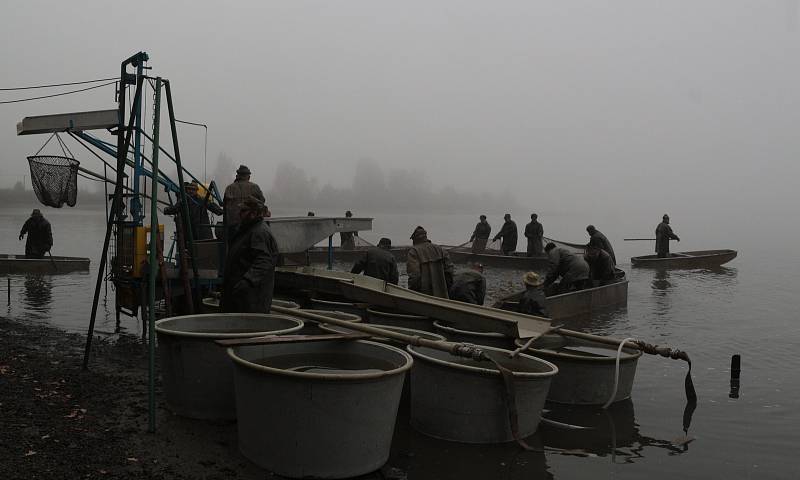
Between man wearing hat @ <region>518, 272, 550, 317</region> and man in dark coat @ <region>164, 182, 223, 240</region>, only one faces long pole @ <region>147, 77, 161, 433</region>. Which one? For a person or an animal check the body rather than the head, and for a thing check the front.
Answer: the man in dark coat

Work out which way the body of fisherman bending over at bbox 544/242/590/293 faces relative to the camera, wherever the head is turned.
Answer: to the viewer's left

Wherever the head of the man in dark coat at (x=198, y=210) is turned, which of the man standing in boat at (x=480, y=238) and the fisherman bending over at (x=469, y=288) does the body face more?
the fisherman bending over

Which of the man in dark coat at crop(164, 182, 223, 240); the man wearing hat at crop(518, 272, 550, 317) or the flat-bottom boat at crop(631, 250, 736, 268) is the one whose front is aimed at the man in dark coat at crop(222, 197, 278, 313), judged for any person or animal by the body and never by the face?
the man in dark coat at crop(164, 182, 223, 240)

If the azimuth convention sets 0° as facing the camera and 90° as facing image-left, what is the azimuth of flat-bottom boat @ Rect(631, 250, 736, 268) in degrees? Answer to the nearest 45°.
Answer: approximately 270°

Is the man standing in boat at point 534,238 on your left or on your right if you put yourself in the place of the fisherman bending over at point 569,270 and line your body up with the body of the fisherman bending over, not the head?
on your right
